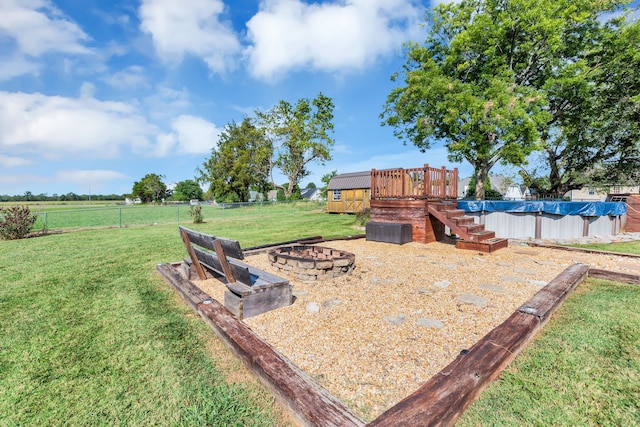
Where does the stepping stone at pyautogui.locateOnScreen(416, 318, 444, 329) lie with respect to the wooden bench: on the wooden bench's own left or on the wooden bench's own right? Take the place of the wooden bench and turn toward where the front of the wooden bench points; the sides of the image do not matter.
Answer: on the wooden bench's own right

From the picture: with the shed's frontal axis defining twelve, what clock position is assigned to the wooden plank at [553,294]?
The wooden plank is roughly at 12 o'clock from the shed.

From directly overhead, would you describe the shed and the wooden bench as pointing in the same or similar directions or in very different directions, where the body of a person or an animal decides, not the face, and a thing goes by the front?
very different directions

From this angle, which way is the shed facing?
toward the camera

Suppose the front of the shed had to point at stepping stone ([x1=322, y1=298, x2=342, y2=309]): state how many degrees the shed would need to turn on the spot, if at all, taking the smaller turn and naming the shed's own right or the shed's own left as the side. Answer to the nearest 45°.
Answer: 0° — it already faces it

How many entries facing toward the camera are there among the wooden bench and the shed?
1

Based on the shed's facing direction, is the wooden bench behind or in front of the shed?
in front

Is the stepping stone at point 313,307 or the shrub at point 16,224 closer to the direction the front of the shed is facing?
the stepping stone

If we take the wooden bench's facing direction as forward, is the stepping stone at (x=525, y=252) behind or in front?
in front

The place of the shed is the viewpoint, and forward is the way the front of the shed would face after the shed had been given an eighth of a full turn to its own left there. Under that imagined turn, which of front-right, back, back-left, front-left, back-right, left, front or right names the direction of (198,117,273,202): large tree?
back

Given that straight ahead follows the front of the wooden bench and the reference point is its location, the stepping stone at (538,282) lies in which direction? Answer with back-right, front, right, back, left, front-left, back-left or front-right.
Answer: front-right

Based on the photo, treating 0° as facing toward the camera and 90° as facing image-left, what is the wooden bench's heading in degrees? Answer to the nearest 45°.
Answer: approximately 225°

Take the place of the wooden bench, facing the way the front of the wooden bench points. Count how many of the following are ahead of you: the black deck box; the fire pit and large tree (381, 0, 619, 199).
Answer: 3

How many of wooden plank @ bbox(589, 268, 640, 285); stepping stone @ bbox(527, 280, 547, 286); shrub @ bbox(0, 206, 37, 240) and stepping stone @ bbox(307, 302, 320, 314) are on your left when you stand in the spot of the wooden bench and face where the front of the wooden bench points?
1
